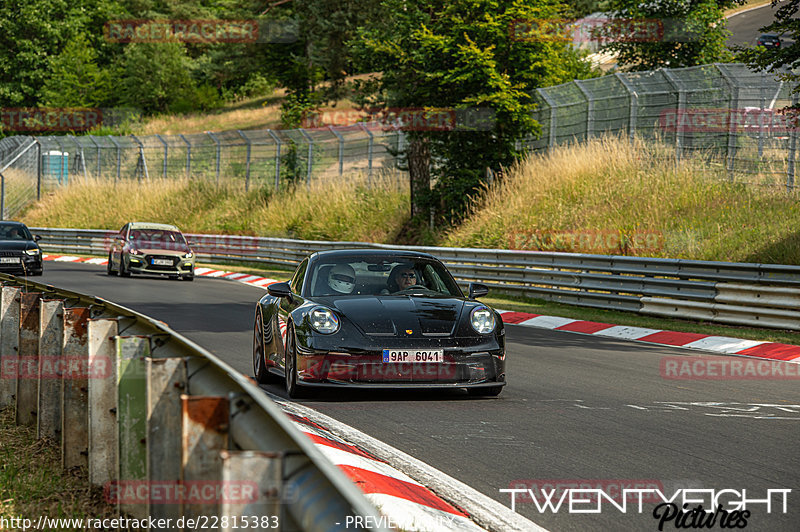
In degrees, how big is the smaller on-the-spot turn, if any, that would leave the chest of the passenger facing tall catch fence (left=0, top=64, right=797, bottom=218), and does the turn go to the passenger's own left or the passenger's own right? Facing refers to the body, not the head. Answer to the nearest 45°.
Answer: approximately 135° to the passenger's own left

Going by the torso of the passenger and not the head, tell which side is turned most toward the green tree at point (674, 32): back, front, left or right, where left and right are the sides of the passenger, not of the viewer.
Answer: back

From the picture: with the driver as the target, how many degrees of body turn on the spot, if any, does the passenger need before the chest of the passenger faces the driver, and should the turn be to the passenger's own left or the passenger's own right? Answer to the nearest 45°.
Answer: approximately 90° to the passenger's own left

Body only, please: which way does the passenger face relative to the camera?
toward the camera

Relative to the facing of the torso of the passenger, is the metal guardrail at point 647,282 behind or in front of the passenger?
behind

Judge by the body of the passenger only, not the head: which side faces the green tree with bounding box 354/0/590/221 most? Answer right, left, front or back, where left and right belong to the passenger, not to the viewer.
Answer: back

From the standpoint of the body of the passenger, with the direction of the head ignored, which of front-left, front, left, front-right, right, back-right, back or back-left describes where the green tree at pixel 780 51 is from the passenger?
back-left
